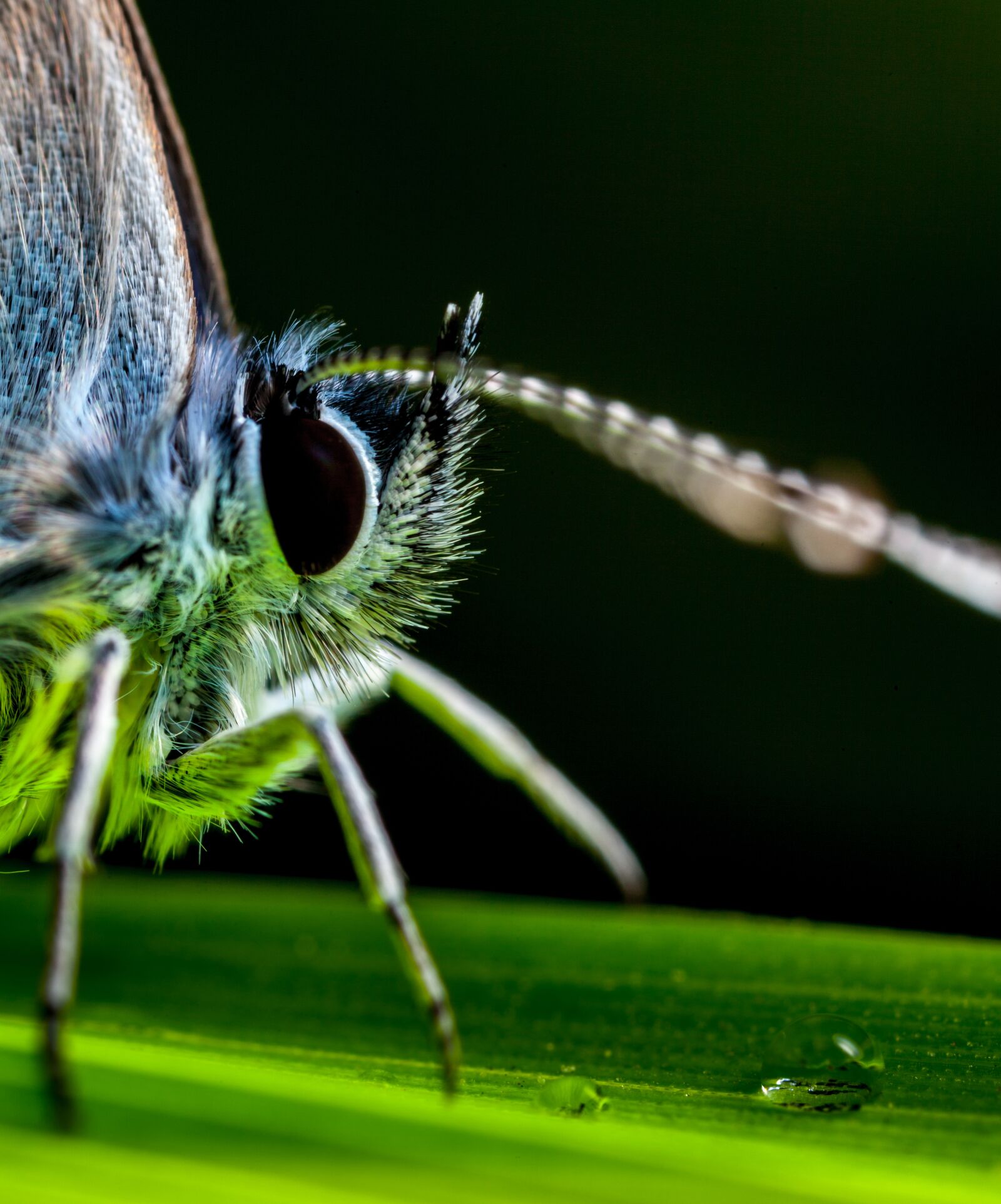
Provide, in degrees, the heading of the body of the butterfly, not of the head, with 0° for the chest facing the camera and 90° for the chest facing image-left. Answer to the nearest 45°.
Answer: approximately 270°
